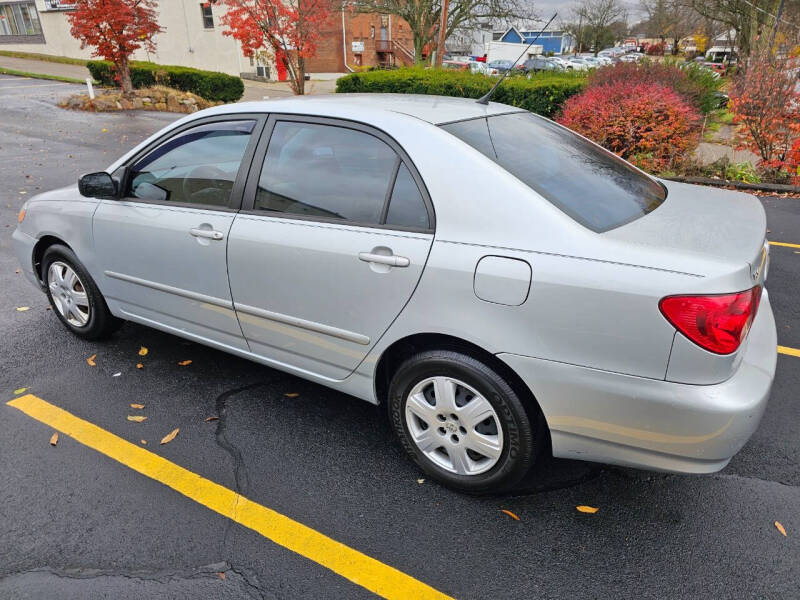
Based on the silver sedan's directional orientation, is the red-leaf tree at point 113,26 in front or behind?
in front

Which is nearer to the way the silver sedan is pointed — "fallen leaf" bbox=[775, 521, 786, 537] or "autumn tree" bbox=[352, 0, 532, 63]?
the autumn tree

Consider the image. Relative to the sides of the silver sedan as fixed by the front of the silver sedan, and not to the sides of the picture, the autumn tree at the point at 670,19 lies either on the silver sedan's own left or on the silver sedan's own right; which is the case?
on the silver sedan's own right

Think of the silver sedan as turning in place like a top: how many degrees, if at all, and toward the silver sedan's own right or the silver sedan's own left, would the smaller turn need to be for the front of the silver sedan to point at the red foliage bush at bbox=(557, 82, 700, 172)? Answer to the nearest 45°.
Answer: approximately 90° to the silver sedan's own right

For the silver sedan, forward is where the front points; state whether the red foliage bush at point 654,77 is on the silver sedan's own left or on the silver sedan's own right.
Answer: on the silver sedan's own right

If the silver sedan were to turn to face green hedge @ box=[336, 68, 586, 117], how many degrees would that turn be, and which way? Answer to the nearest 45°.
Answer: approximately 45° to its right

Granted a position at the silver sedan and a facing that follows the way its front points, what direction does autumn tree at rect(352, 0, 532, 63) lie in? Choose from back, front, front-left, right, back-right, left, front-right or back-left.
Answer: front-right

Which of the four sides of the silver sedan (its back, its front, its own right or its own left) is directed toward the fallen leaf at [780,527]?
back

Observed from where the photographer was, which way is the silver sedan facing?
facing away from the viewer and to the left of the viewer

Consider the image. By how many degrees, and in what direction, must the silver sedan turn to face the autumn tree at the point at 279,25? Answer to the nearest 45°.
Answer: approximately 45° to its right

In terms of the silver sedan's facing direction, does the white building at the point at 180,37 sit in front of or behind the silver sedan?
in front
